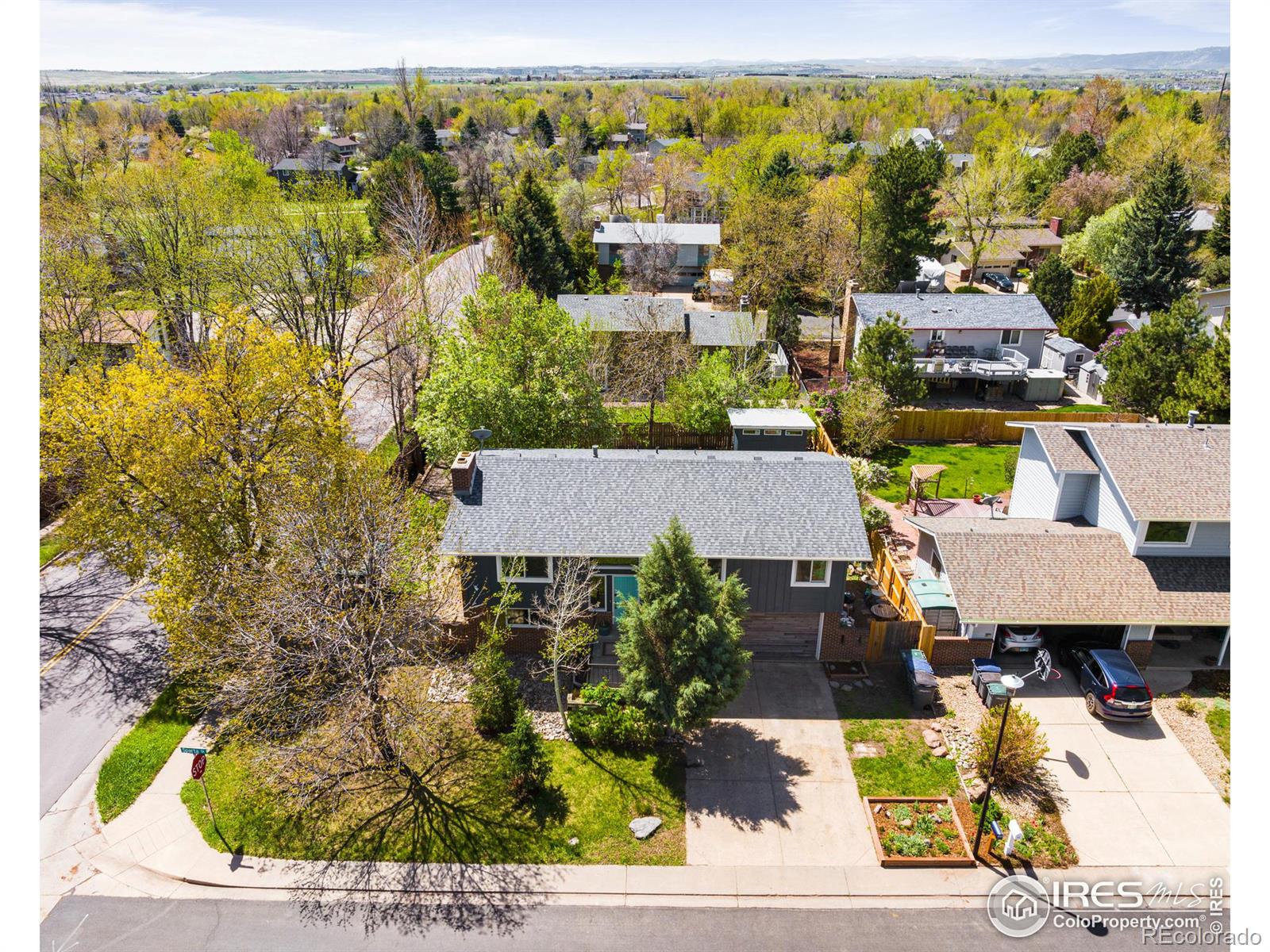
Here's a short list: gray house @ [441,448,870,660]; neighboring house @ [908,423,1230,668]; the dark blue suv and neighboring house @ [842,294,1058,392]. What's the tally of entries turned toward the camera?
2

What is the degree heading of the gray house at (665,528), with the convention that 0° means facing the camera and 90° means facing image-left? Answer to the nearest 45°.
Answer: approximately 0°

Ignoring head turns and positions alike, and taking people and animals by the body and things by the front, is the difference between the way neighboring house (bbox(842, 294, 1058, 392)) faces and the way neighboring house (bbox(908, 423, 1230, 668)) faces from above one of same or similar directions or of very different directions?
very different directions

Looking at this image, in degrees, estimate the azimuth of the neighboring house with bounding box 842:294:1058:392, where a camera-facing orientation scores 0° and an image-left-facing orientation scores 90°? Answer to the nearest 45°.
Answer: approximately 180°

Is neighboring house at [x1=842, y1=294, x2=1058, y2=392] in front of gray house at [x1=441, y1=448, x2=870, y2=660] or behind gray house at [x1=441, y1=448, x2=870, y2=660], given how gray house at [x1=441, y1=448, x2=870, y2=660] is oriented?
behind

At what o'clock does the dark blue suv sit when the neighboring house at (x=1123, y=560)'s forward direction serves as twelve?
The dark blue suv is roughly at 12 o'clock from the neighboring house.

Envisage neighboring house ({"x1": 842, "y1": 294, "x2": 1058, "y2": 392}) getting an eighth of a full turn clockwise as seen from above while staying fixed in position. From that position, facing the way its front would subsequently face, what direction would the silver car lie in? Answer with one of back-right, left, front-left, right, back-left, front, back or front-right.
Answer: back-right

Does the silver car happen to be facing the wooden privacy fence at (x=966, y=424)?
yes

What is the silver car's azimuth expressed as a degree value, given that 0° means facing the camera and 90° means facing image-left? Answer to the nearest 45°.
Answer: approximately 180°

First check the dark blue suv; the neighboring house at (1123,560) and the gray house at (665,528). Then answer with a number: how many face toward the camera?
2

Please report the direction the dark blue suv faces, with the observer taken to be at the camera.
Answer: facing away from the viewer and to the left of the viewer

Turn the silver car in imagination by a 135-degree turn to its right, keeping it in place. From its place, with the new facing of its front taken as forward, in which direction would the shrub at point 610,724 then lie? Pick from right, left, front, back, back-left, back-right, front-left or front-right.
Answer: right
